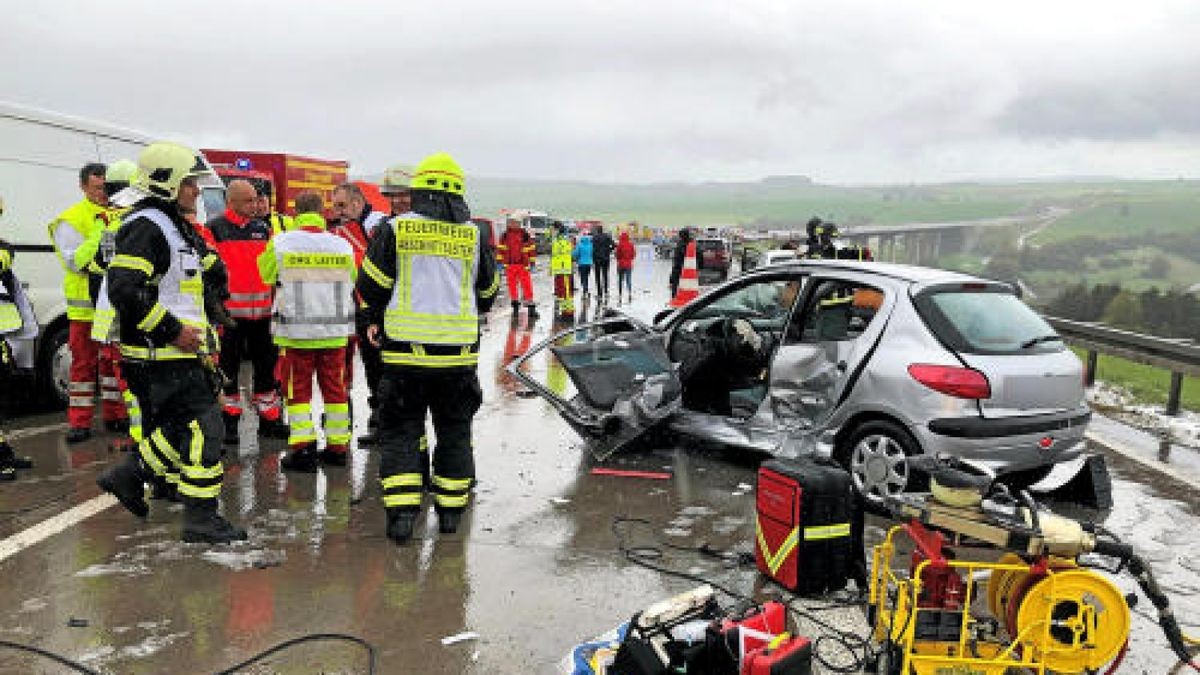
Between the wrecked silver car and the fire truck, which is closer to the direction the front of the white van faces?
the fire truck

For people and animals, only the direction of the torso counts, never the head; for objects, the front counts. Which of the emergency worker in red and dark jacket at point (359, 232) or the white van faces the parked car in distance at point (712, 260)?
the white van

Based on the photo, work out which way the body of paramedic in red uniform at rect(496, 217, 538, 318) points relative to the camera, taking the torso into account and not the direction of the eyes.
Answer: toward the camera

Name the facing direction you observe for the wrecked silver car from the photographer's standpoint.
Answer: facing away from the viewer and to the left of the viewer

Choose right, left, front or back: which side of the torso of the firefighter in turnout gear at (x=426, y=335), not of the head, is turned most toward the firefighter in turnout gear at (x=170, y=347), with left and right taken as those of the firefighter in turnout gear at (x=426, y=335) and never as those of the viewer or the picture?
left

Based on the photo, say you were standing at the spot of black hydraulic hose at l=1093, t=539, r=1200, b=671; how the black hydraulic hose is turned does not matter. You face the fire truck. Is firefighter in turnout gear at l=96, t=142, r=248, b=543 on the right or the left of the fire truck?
left

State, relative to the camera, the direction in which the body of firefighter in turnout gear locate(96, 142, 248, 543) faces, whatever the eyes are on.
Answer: to the viewer's right

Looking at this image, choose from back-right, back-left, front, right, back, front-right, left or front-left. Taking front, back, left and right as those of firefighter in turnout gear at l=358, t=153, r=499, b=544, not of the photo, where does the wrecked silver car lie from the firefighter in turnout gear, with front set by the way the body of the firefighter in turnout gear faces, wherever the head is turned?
right

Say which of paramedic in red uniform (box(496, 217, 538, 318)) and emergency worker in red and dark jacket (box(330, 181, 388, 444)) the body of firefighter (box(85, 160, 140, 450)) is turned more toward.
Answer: the emergency worker in red and dark jacket

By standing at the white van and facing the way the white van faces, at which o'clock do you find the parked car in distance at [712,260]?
The parked car in distance is roughly at 12 o'clock from the white van.

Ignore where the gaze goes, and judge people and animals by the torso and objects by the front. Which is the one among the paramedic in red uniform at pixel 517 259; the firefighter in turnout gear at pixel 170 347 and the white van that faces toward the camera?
the paramedic in red uniform

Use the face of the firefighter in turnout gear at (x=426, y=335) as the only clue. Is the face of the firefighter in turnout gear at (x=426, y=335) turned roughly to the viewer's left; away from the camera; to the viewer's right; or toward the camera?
away from the camera

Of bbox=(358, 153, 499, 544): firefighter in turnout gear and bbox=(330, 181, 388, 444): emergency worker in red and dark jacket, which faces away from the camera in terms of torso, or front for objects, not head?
the firefighter in turnout gear
